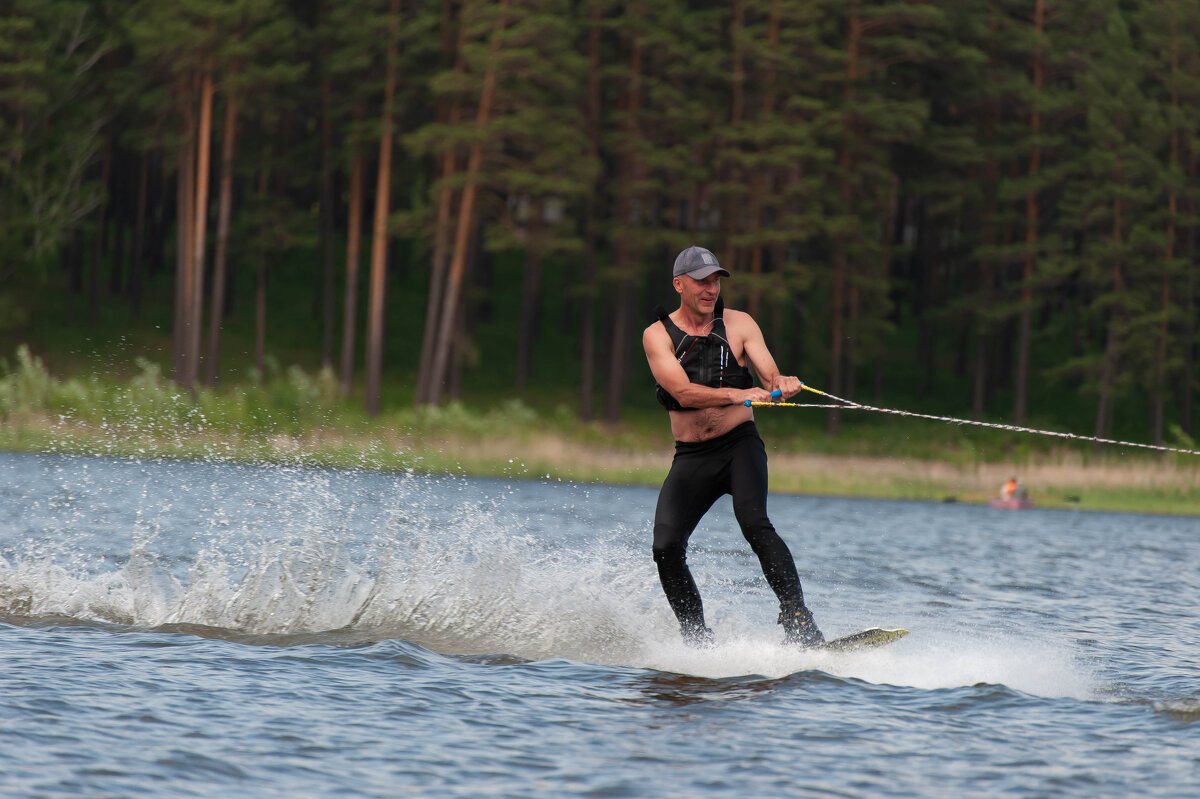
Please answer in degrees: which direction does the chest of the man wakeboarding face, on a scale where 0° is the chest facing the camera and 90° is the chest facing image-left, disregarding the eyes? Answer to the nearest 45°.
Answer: approximately 315°

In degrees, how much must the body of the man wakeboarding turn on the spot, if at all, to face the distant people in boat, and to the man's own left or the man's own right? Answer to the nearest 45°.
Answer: approximately 135° to the man's own left
